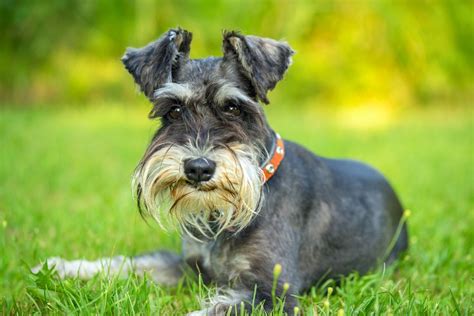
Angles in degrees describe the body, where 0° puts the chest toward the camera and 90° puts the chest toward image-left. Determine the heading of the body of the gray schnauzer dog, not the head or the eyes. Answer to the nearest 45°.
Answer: approximately 45°
